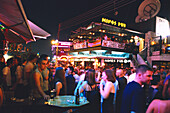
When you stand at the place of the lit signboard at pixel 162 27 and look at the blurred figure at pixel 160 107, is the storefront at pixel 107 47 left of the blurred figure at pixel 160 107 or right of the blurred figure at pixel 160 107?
right

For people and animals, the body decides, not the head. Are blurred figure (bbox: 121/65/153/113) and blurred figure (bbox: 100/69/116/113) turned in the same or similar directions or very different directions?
very different directions
